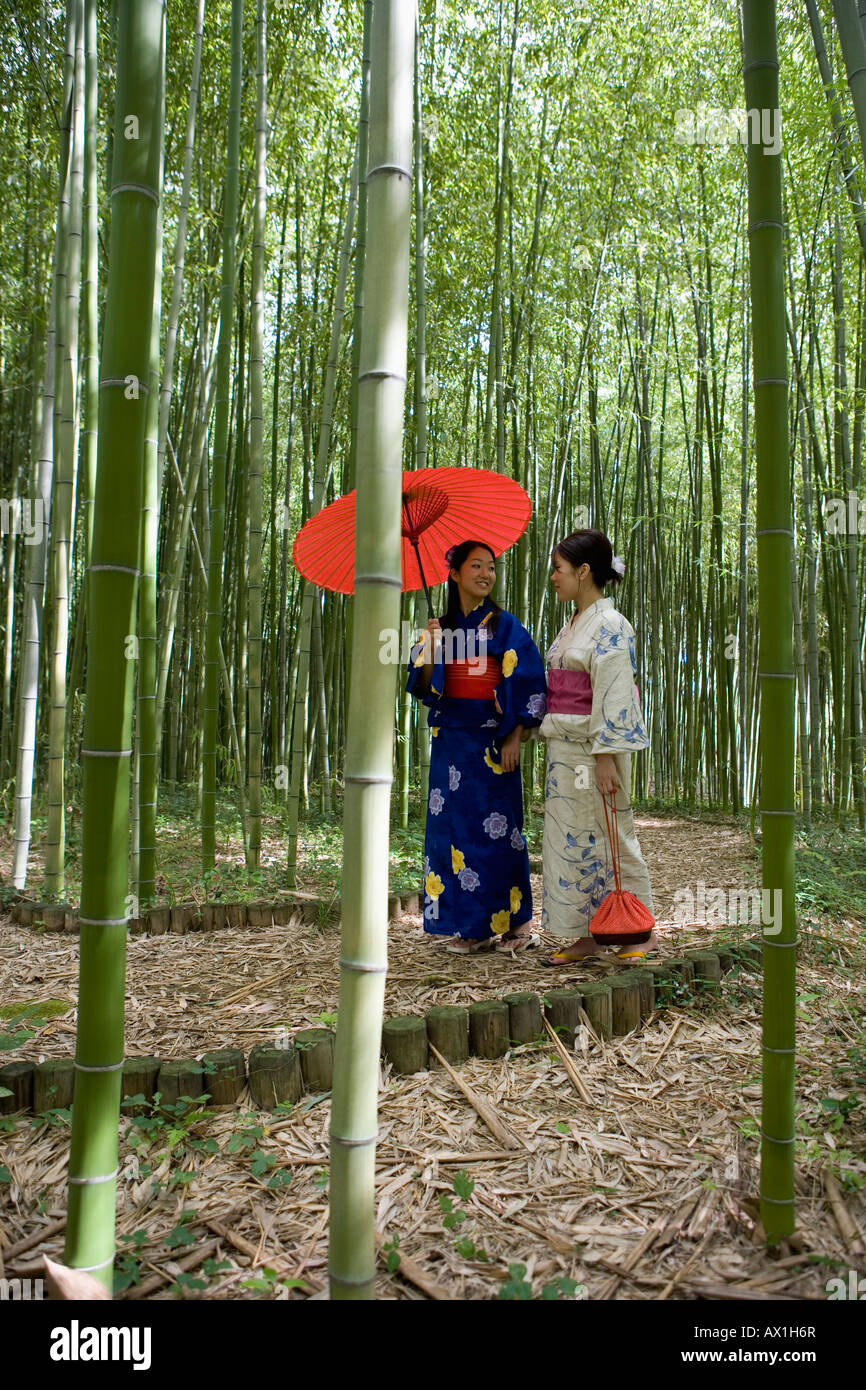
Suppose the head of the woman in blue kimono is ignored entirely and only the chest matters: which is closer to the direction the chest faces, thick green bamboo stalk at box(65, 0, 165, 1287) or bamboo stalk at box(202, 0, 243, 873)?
the thick green bamboo stalk

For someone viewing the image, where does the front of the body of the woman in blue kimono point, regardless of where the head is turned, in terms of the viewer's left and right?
facing the viewer and to the left of the viewer

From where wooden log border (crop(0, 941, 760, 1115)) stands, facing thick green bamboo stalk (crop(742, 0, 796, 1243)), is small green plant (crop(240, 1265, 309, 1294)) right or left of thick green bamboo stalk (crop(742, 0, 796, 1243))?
right

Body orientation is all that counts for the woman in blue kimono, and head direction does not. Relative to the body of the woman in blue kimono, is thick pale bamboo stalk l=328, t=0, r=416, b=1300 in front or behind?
in front

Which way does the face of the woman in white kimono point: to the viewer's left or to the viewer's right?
to the viewer's left

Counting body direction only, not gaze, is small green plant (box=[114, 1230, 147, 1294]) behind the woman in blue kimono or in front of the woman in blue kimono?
in front

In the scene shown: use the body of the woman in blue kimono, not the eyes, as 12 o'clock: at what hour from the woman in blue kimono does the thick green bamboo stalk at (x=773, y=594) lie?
The thick green bamboo stalk is roughly at 10 o'clock from the woman in blue kimono.

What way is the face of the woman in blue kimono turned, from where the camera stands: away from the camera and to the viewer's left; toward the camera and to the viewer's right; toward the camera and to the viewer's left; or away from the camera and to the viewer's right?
toward the camera and to the viewer's right
